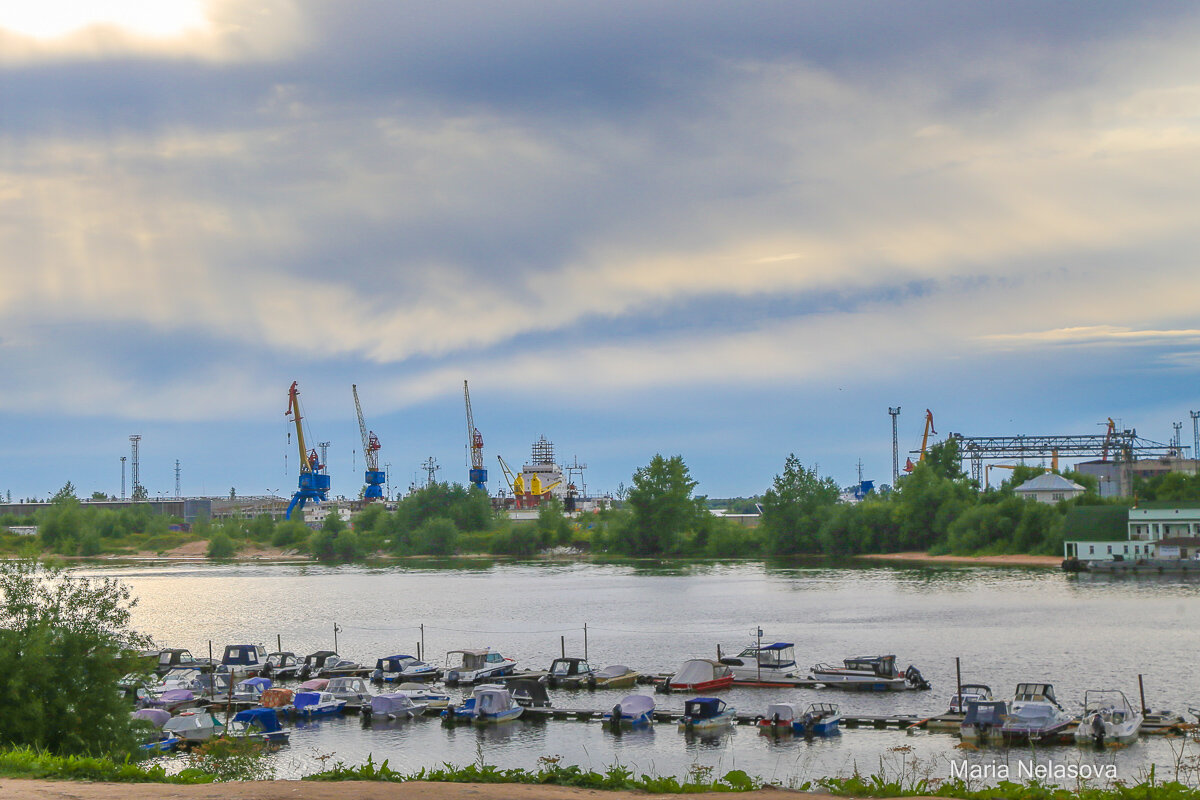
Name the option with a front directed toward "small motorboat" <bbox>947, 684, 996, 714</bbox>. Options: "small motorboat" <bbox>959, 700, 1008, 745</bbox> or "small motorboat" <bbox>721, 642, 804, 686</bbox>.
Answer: "small motorboat" <bbox>959, 700, 1008, 745</bbox>

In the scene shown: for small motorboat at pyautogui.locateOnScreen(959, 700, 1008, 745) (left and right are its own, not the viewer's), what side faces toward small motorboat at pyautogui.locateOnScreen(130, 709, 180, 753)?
left

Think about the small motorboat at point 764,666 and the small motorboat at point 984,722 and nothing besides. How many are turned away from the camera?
1

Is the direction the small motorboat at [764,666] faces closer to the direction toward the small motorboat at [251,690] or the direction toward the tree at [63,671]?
the small motorboat

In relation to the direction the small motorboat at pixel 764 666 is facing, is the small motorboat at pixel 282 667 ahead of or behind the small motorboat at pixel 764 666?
ahead

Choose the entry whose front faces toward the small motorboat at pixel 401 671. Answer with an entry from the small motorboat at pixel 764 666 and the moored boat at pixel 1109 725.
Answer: the small motorboat at pixel 764 666

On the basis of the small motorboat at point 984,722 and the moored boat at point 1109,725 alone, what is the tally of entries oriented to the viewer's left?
0

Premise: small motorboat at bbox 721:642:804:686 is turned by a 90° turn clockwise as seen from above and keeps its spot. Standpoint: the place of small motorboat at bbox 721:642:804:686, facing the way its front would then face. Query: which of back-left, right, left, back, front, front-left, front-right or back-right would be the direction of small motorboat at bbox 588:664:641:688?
left

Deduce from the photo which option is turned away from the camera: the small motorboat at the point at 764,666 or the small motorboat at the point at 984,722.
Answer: the small motorboat at the point at 984,722

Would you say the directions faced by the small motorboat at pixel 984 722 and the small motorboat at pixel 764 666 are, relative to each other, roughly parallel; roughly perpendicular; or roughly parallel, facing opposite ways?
roughly perpendicular

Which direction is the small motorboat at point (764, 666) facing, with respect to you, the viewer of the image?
facing to the left of the viewer

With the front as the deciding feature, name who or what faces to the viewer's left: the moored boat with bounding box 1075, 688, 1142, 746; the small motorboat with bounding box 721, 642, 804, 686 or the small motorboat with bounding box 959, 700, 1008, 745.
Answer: the small motorboat with bounding box 721, 642, 804, 686

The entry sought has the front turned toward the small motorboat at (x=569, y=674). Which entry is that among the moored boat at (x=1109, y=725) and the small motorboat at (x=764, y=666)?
the small motorboat at (x=764, y=666)

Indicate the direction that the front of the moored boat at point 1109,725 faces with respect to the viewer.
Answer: facing away from the viewer and to the right of the viewer

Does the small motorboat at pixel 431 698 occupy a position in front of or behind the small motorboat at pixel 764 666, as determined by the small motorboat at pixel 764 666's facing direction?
in front

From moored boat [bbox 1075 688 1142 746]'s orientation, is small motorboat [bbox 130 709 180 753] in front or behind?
behind

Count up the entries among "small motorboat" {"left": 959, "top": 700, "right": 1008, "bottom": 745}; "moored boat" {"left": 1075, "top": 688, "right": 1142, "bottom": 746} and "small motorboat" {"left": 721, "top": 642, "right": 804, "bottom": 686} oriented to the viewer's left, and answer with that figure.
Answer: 1

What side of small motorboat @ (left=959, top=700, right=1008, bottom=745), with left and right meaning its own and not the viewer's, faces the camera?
back

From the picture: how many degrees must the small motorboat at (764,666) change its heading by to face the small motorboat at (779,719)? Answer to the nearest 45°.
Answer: approximately 90° to its left
